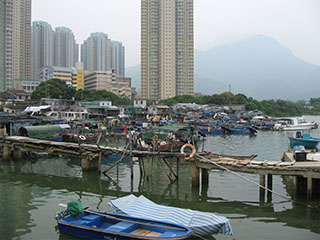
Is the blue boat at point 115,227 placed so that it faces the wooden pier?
no

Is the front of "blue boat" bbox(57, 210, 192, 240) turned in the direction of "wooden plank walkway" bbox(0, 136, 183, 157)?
no
